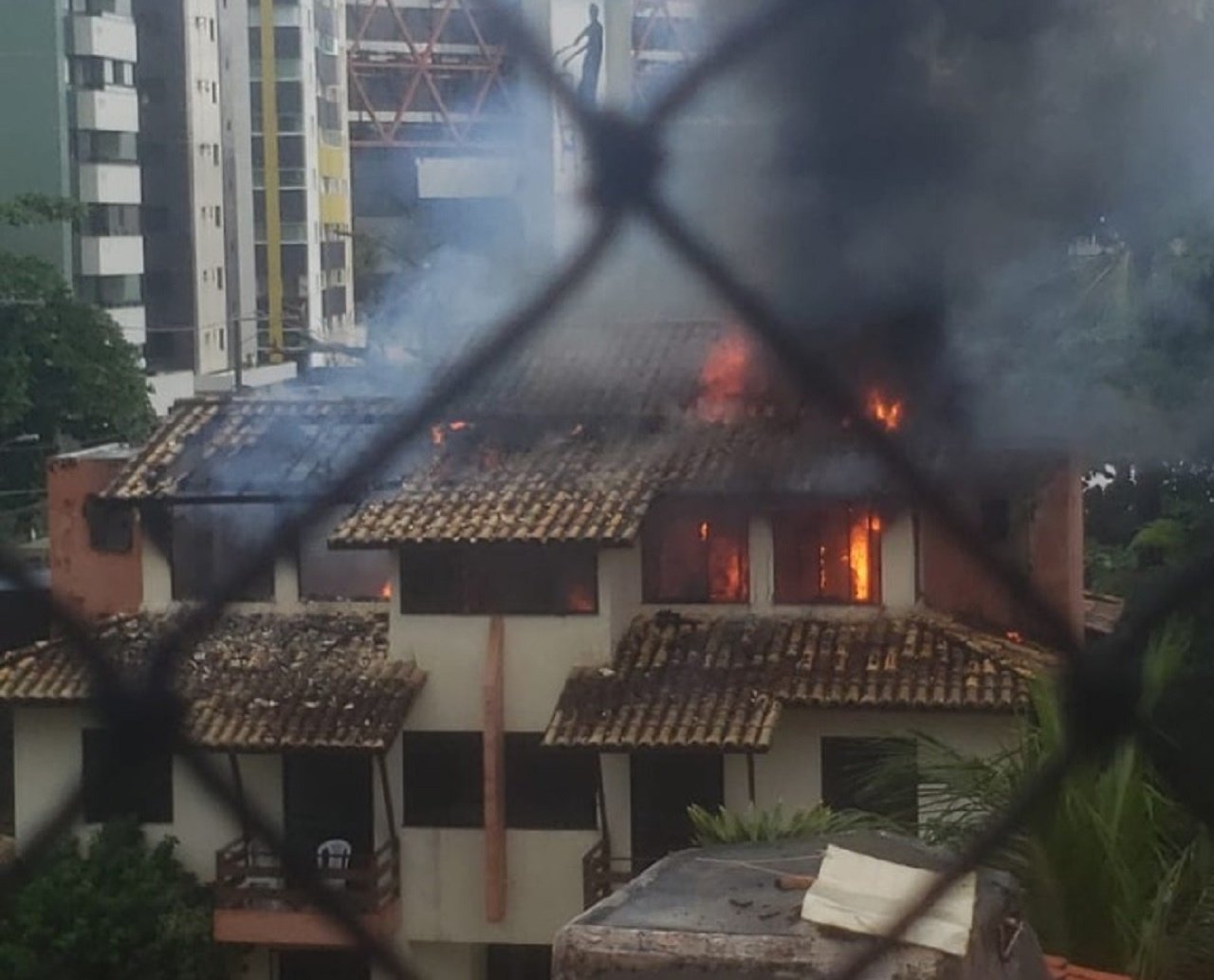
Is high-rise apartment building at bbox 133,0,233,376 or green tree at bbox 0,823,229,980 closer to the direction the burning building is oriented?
the green tree

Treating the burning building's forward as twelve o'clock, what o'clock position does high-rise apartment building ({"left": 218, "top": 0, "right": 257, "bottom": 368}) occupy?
The high-rise apartment building is roughly at 5 o'clock from the burning building.

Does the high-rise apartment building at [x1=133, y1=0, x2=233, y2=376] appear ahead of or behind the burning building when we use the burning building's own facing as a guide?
behind

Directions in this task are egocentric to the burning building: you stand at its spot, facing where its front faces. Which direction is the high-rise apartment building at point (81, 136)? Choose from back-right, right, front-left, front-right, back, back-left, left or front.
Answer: back-right

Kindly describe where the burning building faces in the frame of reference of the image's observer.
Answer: facing the viewer
